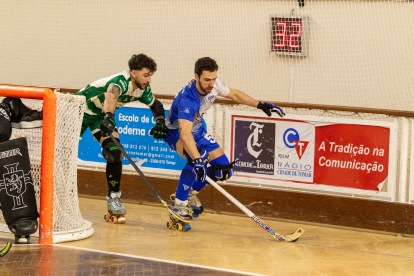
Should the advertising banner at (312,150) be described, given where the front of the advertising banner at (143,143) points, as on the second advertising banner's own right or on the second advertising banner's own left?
on the second advertising banner's own left

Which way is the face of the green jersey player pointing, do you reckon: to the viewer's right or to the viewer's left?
to the viewer's right

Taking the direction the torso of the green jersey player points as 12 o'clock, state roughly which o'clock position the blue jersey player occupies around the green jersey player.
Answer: The blue jersey player is roughly at 11 o'clock from the green jersey player.

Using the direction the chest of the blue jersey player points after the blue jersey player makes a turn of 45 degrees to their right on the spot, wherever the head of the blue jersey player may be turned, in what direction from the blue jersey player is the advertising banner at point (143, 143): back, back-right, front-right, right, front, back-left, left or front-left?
back-right

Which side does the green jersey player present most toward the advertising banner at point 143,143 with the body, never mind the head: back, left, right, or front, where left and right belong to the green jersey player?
left
